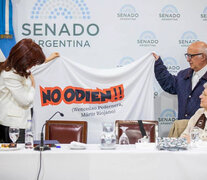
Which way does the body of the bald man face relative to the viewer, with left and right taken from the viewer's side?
facing the viewer and to the left of the viewer
